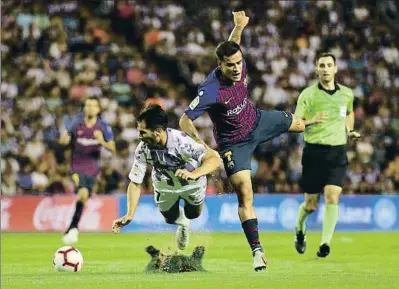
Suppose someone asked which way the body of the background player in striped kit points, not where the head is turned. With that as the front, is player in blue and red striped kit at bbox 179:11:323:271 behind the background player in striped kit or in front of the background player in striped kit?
in front

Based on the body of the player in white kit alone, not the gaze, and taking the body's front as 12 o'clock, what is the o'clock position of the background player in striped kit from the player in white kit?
The background player in striped kit is roughly at 4 o'clock from the player in white kit.

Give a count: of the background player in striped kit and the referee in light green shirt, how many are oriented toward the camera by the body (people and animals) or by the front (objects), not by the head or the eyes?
2

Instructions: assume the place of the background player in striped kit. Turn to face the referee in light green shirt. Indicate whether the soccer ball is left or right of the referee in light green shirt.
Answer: right

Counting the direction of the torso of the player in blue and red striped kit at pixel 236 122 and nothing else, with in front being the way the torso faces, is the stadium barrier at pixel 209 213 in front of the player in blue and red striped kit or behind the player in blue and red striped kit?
behind

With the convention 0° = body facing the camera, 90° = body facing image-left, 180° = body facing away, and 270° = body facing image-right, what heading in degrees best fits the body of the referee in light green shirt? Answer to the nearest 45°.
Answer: approximately 0°

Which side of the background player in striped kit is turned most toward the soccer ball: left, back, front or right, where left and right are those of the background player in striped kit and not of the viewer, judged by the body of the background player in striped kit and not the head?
front
